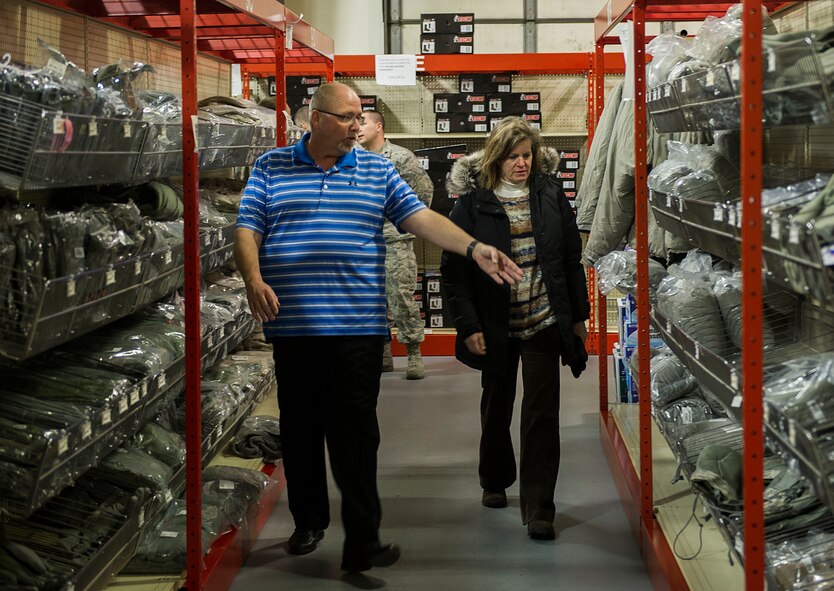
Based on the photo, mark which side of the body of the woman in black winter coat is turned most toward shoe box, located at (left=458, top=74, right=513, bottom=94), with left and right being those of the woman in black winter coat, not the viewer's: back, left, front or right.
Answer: back

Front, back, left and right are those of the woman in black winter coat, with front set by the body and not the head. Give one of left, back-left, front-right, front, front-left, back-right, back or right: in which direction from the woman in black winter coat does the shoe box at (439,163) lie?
back

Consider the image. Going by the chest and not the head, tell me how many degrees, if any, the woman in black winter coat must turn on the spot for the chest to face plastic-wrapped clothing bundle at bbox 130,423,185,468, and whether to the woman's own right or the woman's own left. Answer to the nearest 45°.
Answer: approximately 45° to the woman's own right

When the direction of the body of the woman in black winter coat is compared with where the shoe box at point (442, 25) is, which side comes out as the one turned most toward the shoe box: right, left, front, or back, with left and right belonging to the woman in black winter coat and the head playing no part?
back

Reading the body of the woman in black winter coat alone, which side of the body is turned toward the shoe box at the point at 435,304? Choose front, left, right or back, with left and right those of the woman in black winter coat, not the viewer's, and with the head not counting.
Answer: back

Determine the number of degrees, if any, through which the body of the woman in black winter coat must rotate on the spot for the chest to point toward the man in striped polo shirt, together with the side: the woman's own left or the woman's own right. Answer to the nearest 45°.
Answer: approximately 45° to the woman's own right

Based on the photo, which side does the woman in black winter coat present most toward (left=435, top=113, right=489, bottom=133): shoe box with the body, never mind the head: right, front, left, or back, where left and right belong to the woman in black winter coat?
back

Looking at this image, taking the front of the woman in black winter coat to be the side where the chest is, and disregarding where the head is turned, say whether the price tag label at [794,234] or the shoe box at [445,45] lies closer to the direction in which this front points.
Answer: the price tag label

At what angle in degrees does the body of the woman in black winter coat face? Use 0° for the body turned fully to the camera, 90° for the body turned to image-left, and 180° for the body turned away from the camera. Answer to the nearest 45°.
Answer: approximately 0°

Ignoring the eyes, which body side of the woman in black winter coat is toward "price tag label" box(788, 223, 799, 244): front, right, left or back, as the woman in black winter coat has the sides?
front

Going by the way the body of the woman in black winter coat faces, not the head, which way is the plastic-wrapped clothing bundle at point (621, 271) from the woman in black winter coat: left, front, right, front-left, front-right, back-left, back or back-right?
back-left

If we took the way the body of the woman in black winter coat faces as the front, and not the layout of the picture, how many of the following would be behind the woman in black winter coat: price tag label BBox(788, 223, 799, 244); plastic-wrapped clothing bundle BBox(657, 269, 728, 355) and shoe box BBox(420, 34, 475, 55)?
1
